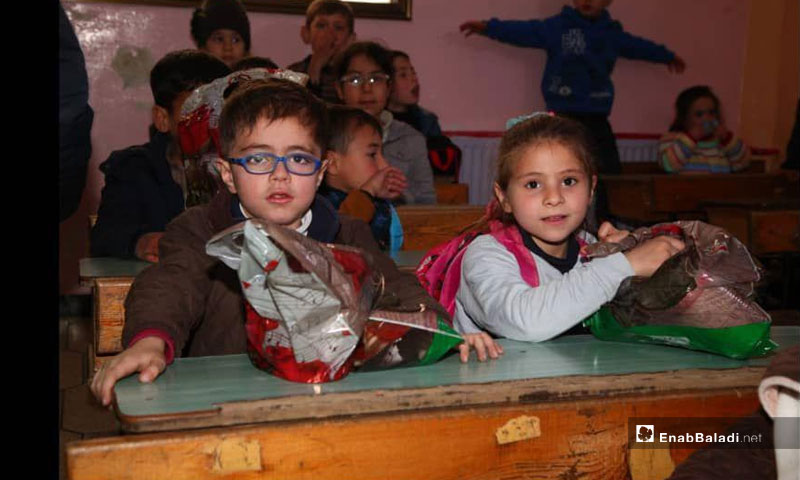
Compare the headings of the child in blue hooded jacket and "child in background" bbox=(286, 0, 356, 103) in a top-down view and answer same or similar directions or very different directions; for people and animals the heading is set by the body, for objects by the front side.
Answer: same or similar directions

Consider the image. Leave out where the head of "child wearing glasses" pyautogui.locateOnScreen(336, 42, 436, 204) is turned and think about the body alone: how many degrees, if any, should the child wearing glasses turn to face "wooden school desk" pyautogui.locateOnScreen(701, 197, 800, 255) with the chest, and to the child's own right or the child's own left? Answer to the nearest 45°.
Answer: approximately 90° to the child's own left

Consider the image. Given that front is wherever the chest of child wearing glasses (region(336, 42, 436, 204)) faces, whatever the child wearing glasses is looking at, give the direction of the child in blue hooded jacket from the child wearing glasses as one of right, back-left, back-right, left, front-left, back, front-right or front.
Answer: back-left

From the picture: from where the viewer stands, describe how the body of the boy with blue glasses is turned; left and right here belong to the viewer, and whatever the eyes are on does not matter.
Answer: facing the viewer

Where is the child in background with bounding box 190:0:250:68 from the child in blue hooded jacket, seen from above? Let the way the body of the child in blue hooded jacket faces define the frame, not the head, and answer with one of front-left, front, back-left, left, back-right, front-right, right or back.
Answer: front-right

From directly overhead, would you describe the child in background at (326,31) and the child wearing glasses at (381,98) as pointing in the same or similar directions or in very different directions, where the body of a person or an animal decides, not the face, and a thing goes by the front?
same or similar directions

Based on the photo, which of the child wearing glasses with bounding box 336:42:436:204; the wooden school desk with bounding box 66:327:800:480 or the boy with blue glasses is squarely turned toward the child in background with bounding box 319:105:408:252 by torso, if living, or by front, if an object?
the child wearing glasses

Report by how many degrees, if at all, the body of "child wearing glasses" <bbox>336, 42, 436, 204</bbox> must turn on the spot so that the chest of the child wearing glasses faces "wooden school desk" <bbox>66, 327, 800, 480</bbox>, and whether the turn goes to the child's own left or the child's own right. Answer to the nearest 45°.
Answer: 0° — they already face it

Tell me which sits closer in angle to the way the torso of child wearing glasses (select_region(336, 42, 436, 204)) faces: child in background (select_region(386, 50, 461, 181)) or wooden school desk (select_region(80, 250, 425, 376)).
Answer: the wooden school desk

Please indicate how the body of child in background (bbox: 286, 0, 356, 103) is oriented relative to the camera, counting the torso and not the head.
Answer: toward the camera

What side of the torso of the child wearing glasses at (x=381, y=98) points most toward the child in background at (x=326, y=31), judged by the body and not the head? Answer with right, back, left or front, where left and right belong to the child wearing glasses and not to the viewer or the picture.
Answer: back

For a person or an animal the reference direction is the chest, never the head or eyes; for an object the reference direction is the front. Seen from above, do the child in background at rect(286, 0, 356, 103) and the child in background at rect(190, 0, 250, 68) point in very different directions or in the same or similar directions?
same or similar directions

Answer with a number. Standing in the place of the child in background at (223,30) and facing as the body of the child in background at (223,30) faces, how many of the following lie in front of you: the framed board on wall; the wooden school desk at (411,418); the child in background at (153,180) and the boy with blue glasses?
3

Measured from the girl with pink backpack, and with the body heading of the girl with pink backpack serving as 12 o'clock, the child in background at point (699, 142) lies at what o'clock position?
The child in background is roughly at 8 o'clock from the girl with pink backpack.

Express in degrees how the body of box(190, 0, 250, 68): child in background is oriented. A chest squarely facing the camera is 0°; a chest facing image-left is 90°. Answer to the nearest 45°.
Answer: approximately 0°

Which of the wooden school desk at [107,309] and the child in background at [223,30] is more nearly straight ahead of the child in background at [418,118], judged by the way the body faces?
the wooden school desk

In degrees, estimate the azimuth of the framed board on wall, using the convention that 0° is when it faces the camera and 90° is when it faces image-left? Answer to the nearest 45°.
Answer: approximately 0°
